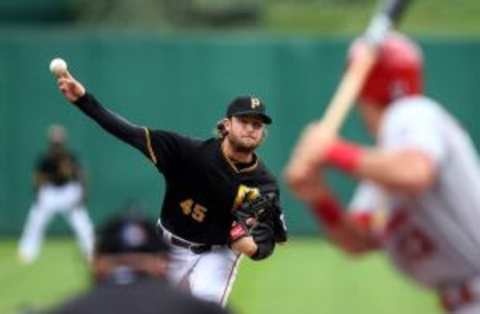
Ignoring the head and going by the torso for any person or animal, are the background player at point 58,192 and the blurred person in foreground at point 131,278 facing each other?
yes

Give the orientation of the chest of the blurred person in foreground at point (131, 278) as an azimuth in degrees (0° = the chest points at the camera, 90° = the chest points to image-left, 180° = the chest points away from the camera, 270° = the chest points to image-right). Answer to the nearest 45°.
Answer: approximately 180°

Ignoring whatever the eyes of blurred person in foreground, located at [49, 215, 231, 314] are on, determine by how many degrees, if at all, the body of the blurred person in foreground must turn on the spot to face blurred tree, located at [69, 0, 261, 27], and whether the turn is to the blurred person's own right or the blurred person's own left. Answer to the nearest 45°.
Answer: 0° — they already face it

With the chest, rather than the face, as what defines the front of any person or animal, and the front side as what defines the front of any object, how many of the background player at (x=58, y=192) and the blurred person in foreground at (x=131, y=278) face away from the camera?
1

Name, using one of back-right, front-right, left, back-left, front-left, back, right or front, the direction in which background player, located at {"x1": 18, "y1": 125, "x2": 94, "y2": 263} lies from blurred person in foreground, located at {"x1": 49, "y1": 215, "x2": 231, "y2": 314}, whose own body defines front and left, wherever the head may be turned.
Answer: front

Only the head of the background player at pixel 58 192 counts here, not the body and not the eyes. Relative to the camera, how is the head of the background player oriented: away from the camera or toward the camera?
toward the camera

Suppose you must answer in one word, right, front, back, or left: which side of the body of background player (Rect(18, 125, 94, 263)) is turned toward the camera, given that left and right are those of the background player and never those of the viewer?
front

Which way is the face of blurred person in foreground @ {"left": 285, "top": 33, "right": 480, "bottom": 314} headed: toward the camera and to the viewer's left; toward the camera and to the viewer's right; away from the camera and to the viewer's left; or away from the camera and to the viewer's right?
away from the camera and to the viewer's left

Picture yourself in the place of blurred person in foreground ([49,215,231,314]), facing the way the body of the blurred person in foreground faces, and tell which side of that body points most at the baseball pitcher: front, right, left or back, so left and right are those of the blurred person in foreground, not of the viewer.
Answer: front

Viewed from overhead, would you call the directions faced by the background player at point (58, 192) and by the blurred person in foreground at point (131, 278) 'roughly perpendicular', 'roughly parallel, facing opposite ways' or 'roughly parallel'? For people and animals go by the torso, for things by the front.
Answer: roughly parallel, facing opposite ways

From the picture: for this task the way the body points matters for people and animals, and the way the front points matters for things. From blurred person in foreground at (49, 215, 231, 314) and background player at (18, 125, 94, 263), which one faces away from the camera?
the blurred person in foreground

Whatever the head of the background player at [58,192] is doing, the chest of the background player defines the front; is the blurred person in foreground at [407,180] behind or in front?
in front

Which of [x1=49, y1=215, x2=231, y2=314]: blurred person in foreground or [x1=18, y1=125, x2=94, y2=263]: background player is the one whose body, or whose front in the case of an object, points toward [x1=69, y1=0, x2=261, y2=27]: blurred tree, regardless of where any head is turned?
the blurred person in foreground

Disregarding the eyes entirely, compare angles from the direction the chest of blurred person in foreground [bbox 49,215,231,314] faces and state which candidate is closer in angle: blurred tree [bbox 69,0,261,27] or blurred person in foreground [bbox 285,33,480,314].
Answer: the blurred tree

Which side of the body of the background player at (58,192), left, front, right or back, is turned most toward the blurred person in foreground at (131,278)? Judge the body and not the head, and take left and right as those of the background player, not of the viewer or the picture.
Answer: front
